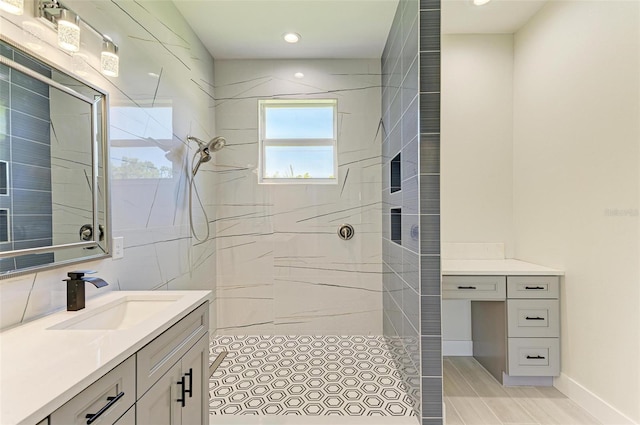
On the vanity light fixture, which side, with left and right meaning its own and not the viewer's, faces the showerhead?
left

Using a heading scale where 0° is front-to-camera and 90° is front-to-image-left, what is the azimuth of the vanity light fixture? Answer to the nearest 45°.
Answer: approximately 315°

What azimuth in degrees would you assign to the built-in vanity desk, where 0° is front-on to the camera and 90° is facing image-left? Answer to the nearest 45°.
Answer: approximately 0°

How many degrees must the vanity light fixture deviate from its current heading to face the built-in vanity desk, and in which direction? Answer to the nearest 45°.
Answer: approximately 45° to its left

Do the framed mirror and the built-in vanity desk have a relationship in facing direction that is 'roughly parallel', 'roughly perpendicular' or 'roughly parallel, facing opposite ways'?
roughly perpendicular

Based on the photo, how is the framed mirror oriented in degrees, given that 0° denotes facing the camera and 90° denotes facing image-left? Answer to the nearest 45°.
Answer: approximately 315°

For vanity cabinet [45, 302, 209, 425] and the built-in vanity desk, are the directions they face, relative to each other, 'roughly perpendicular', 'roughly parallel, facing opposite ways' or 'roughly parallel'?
roughly perpendicular

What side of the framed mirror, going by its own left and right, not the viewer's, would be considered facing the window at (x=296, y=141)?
left

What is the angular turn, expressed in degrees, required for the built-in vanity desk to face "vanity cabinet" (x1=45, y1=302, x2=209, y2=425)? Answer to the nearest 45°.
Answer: approximately 45° to its right

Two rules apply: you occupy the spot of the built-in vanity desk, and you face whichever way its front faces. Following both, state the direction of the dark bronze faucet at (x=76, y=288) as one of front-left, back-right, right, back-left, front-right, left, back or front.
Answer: front-right
